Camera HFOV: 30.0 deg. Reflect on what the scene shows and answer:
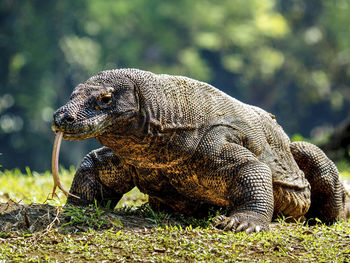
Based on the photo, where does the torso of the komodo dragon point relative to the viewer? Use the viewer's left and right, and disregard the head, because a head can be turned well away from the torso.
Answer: facing the viewer and to the left of the viewer
